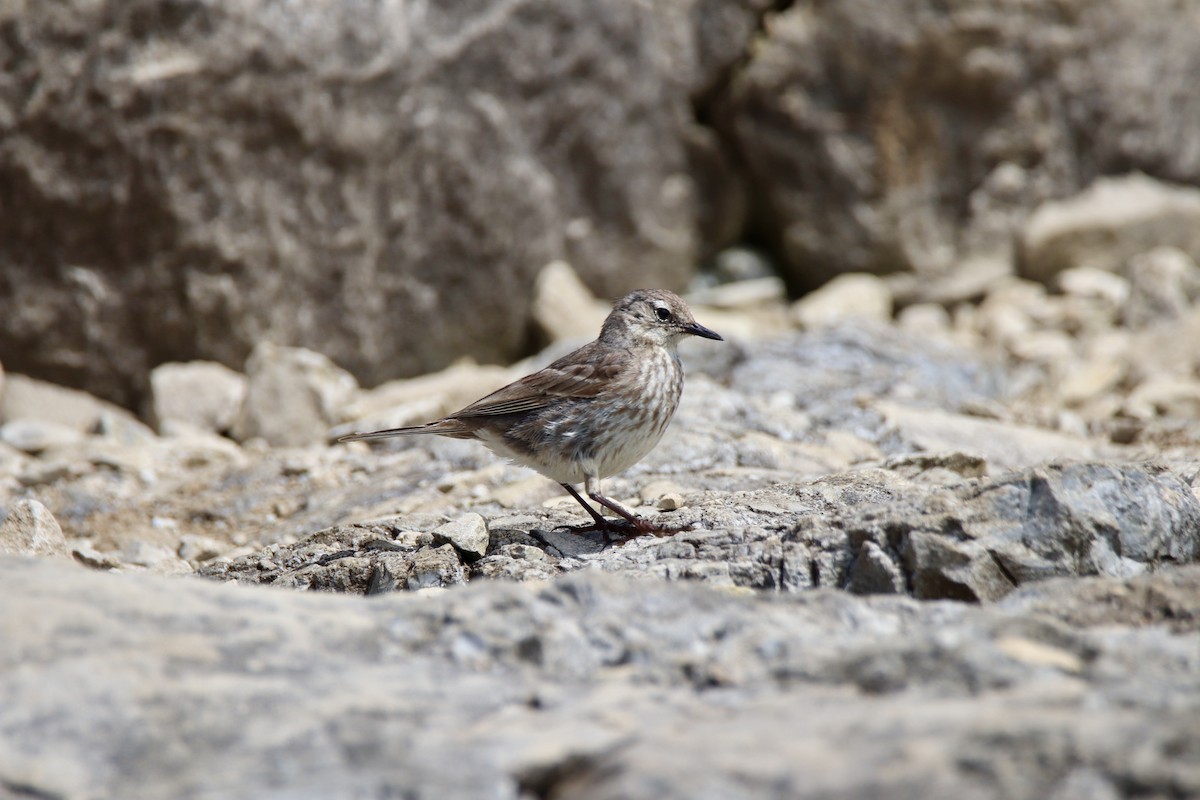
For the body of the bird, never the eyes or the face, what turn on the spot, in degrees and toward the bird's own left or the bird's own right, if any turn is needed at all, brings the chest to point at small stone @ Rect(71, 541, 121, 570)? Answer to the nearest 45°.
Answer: approximately 180°

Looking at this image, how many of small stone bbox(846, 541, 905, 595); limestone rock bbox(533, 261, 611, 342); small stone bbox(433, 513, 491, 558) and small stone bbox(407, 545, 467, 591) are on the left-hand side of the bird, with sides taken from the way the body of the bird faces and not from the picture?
1

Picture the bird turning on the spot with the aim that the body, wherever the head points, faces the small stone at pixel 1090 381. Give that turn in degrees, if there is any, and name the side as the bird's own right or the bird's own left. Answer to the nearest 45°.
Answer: approximately 45° to the bird's own left

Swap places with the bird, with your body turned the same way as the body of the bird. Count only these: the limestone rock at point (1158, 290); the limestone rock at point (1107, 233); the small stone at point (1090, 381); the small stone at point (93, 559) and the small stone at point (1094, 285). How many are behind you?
1

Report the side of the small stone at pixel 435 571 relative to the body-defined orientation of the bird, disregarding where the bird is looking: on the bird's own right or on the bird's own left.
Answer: on the bird's own right

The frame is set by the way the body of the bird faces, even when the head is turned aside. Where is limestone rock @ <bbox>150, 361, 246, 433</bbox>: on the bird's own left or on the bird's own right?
on the bird's own left

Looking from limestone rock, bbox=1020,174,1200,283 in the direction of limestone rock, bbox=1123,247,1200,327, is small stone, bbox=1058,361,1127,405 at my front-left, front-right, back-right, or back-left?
front-right

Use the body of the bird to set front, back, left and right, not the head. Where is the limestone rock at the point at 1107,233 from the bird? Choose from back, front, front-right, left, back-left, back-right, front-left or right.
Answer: front-left

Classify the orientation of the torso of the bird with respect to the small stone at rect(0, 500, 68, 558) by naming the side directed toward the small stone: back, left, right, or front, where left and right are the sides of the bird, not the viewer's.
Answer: back

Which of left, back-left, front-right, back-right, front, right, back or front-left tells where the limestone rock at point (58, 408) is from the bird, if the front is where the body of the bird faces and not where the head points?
back-left

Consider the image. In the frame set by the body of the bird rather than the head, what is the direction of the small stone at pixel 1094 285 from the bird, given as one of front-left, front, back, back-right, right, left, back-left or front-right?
front-left

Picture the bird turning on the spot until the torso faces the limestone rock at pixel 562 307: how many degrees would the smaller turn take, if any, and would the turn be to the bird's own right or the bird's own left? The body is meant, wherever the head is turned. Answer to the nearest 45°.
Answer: approximately 90° to the bird's own left

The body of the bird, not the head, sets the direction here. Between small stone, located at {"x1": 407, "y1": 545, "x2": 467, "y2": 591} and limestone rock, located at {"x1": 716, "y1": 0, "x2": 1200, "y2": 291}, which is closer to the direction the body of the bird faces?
the limestone rock

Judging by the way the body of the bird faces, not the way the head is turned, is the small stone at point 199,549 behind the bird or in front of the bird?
behind

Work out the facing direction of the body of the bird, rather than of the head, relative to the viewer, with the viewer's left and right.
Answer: facing to the right of the viewer
